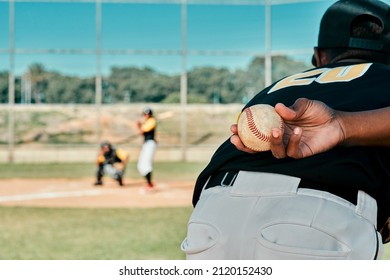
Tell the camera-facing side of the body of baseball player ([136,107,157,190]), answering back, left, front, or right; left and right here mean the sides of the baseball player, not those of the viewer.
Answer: left

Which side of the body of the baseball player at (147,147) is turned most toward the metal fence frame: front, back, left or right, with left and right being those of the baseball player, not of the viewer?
right

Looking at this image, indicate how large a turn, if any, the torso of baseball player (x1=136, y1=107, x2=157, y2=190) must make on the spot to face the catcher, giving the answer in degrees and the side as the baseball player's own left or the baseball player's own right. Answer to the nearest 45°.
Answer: approximately 45° to the baseball player's own right

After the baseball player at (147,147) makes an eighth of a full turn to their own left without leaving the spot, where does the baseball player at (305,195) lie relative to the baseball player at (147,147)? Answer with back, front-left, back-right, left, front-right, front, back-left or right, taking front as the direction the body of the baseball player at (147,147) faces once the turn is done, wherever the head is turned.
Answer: front-left
